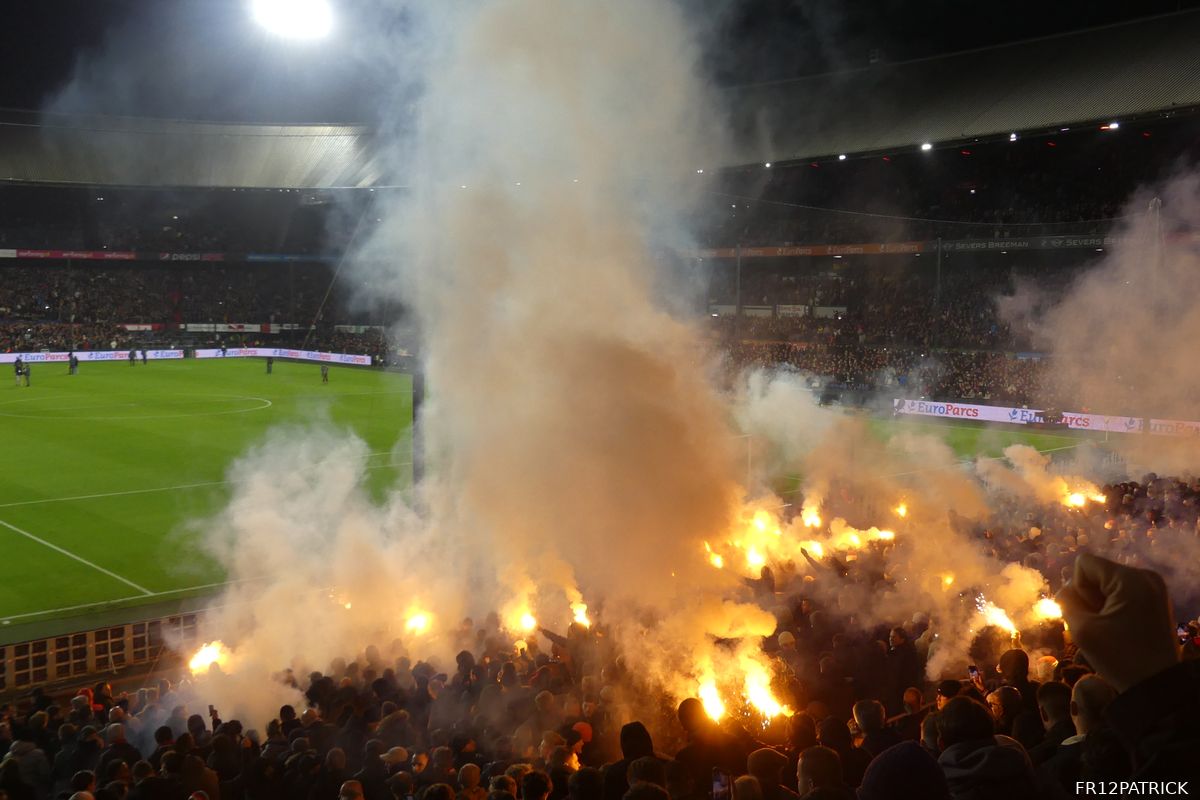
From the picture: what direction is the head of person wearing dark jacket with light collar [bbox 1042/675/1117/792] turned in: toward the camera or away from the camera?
away from the camera

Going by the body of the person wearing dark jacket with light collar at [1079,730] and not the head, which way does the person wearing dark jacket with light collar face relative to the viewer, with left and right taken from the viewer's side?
facing away from the viewer and to the left of the viewer

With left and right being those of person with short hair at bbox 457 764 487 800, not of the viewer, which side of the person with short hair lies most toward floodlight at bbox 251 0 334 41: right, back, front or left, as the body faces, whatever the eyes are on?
front

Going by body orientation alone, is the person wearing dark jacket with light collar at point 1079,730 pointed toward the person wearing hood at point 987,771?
no

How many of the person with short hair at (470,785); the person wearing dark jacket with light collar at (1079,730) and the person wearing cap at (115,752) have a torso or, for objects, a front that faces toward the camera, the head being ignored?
0

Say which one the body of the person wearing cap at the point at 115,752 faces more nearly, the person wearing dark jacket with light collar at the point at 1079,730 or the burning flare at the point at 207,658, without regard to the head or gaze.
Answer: the burning flare

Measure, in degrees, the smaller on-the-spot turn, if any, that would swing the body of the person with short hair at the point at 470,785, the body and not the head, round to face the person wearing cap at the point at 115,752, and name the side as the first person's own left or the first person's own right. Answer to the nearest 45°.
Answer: approximately 45° to the first person's own left

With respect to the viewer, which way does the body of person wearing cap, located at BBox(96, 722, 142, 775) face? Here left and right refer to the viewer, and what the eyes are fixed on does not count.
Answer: facing away from the viewer and to the left of the viewer

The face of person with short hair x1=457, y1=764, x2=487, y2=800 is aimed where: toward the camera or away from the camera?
away from the camera

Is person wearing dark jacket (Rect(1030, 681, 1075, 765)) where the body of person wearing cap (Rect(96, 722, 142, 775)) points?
no

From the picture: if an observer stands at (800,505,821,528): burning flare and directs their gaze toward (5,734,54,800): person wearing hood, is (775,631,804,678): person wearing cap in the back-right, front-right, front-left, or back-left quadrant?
front-left

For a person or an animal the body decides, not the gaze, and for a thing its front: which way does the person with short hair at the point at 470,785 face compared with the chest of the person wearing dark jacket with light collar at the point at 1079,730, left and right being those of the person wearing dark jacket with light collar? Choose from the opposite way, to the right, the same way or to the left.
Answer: the same way

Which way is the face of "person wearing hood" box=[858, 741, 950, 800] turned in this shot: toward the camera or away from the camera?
away from the camera

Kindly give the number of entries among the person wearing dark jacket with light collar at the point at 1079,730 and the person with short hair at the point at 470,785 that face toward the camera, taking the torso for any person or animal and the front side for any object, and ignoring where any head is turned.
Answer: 0

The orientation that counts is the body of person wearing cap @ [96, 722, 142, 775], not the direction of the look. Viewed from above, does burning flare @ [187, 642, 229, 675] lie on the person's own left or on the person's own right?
on the person's own right

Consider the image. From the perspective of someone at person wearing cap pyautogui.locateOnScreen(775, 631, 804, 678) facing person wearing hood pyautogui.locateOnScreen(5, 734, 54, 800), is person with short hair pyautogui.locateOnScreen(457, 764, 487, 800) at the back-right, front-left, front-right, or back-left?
front-left

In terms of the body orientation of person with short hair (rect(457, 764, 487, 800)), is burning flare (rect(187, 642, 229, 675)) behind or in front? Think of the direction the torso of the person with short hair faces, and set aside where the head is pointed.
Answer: in front

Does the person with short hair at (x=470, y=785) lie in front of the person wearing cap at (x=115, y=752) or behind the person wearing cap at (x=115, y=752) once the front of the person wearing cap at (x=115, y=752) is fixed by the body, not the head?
behind

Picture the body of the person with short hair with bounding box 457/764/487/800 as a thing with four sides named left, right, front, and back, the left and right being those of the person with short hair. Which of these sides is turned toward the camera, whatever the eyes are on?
back
